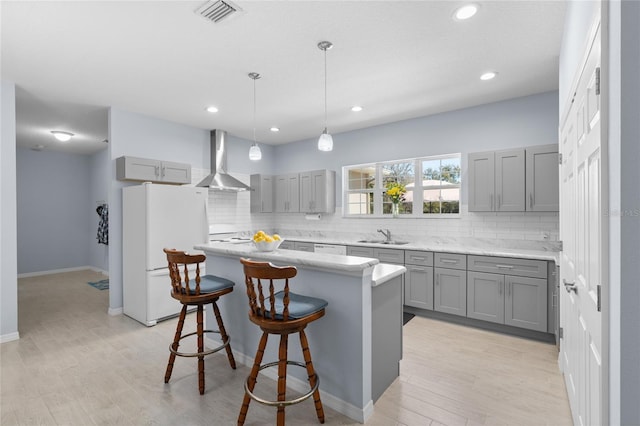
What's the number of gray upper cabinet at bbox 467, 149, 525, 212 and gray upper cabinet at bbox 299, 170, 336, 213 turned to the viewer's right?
0

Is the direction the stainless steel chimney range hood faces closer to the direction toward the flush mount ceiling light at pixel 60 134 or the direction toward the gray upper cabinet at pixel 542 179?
the gray upper cabinet

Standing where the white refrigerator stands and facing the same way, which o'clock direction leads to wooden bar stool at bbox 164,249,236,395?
The wooden bar stool is roughly at 1 o'clock from the white refrigerator.

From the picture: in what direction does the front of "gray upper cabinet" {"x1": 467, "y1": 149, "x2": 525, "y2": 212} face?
toward the camera

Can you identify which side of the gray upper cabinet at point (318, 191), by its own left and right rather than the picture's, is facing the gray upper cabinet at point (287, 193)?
right

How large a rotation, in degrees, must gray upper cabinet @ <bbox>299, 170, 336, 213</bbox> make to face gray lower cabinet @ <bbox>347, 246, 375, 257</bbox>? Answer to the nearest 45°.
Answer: approximately 90° to its left

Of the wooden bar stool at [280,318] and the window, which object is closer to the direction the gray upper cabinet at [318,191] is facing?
the wooden bar stool

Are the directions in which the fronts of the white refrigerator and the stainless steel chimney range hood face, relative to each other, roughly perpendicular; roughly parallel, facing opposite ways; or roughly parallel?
roughly parallel

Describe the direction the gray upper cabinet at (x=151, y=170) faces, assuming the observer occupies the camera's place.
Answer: facing the viewer and to the right of the viewer

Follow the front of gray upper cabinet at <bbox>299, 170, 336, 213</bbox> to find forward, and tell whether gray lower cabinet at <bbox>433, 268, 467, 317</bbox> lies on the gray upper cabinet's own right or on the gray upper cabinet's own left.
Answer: on the gray upper cabinet's own left

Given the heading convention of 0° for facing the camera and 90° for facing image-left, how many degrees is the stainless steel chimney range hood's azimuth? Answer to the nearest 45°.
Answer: approximately 315°

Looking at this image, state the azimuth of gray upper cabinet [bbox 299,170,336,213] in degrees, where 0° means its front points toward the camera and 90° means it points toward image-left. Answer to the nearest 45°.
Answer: approximately 45°
